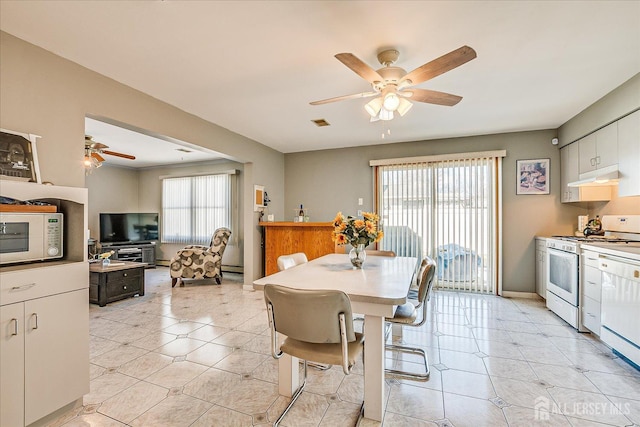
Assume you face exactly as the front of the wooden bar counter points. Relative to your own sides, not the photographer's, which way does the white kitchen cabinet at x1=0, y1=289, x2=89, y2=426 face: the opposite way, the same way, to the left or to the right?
to the left

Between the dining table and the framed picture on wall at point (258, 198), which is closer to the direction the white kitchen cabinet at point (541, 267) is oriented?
the framed picture on wall

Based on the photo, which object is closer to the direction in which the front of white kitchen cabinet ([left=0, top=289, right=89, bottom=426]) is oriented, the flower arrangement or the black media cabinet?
the flower arrangement

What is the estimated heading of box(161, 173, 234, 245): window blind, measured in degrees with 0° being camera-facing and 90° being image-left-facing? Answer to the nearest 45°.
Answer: approximately 45°

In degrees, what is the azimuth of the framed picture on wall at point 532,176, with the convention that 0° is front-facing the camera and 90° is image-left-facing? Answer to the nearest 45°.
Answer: approximately 0°

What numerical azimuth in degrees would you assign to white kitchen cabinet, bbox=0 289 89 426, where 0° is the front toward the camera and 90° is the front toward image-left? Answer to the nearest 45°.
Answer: approximately 315°

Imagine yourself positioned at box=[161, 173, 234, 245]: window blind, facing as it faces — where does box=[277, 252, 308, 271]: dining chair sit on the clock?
The dining chair is roughly at 10 o'clock from the window blind.

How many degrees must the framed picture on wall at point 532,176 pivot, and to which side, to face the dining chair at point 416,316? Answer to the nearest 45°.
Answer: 0° — it already faces it

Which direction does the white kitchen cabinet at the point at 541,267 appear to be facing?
to the viewer's left

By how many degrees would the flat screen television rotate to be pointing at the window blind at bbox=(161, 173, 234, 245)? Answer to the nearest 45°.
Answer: approximately 45° to its left

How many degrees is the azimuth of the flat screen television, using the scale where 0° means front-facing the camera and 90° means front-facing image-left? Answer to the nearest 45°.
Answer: approximately 0°

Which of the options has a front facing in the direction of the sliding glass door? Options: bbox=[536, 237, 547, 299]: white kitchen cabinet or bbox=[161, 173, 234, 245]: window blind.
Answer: the white kitchen cabinet

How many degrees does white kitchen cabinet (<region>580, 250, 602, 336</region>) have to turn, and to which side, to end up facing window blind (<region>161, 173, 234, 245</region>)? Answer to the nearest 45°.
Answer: approximately 45° to its right

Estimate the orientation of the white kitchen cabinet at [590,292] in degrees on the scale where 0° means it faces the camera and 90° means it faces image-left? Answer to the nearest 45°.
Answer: approximately 45°

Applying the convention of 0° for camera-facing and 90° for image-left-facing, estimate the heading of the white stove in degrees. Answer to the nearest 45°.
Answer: approximately 45°
